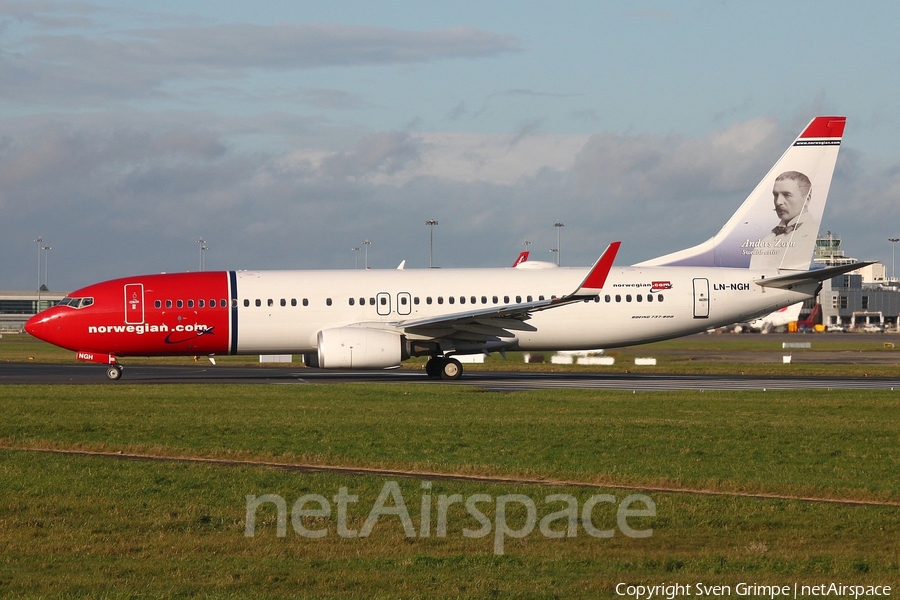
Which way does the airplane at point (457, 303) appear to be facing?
to the viewer's left
